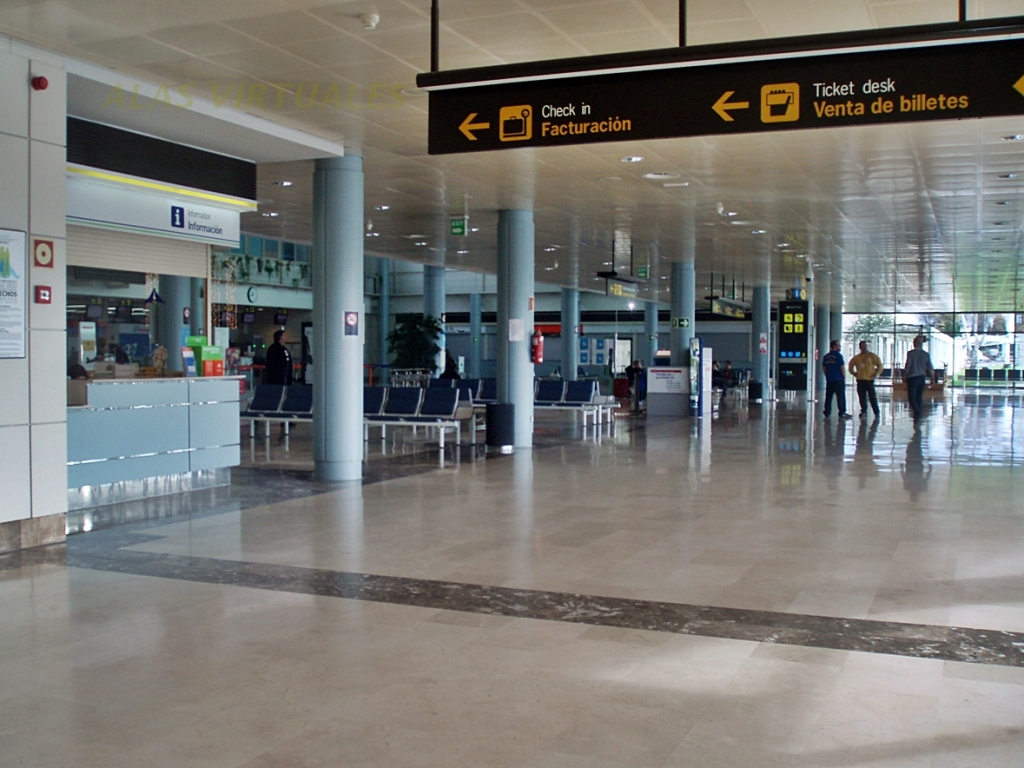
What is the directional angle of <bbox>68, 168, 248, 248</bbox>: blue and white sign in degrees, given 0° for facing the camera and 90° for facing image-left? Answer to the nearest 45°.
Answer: approximately 315°

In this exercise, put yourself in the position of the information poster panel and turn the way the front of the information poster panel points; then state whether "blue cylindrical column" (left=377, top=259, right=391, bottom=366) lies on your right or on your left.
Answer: on your left

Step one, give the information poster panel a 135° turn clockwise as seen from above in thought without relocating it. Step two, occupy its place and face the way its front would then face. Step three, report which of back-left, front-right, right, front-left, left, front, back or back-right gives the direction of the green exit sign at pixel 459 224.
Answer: back-right

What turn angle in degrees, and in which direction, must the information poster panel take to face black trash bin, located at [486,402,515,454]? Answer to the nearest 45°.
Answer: approximately 90° to its left
